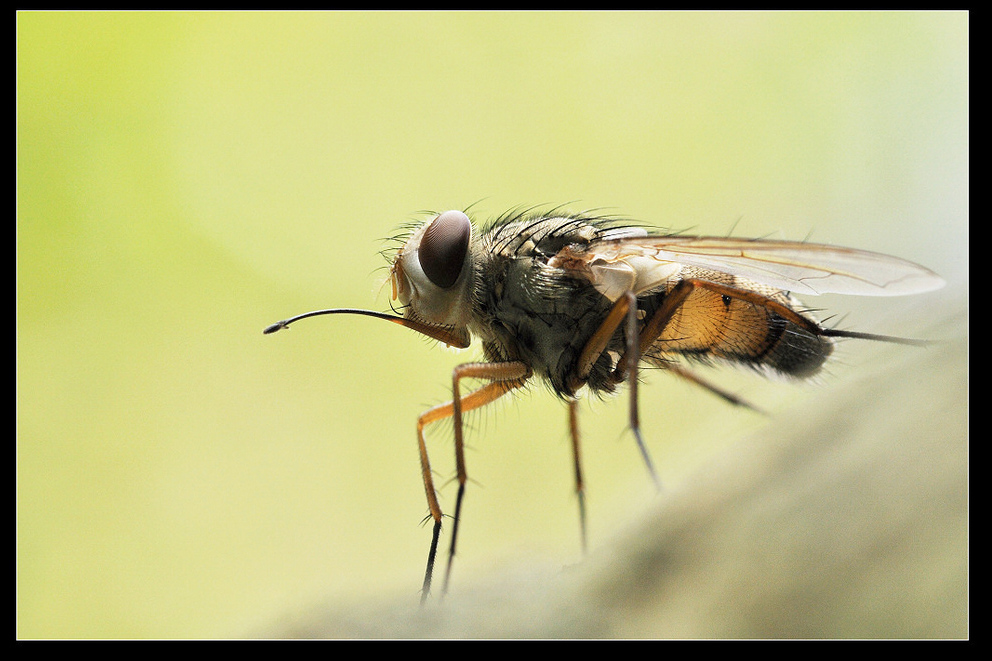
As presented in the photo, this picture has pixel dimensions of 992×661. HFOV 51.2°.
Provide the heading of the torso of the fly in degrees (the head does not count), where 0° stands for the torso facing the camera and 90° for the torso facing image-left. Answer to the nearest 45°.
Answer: approximately 90°
